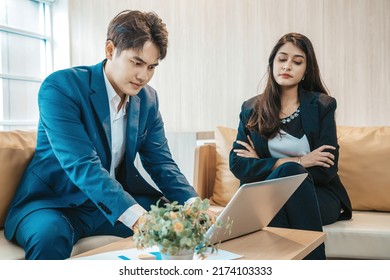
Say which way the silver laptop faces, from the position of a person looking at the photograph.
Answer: facing away from the viewer and to the left of the viewer

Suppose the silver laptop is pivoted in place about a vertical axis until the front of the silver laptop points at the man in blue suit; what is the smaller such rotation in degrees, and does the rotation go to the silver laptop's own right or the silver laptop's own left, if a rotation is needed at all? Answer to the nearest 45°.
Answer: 0° — it already faces them

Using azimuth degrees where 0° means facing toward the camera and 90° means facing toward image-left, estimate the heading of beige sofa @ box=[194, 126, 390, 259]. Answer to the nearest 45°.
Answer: approximately 0°

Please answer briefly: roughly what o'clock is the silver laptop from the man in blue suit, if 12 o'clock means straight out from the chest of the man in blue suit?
The silver laptop is roughly at 12 o'clock from the man in blue suit.

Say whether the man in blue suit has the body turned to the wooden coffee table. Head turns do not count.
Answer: yes

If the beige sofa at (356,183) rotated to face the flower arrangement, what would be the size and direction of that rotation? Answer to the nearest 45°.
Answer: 0° — it already faces it

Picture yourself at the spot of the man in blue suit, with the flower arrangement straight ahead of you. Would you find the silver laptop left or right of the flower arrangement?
left

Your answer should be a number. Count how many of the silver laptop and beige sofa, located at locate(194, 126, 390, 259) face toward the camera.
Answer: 1
